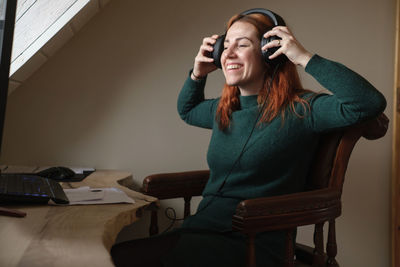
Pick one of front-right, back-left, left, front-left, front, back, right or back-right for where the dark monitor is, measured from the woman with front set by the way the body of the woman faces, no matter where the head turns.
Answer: front

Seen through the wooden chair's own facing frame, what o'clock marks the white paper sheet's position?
The white paper sheet is roughly at 1 o'clock from the wooden chair.

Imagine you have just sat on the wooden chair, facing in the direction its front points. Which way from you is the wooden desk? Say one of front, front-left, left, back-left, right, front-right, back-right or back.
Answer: front

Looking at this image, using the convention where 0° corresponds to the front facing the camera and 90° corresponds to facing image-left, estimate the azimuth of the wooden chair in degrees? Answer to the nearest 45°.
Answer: approximately 45°

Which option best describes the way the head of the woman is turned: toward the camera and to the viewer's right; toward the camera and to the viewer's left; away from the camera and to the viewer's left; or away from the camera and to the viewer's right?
toward the camera and to the viewer's left

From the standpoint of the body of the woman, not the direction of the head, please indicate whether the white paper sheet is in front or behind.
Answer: in front

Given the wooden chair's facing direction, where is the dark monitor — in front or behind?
in front

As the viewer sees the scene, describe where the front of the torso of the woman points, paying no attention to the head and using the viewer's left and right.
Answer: facing the viewer and to the left of the viewer
